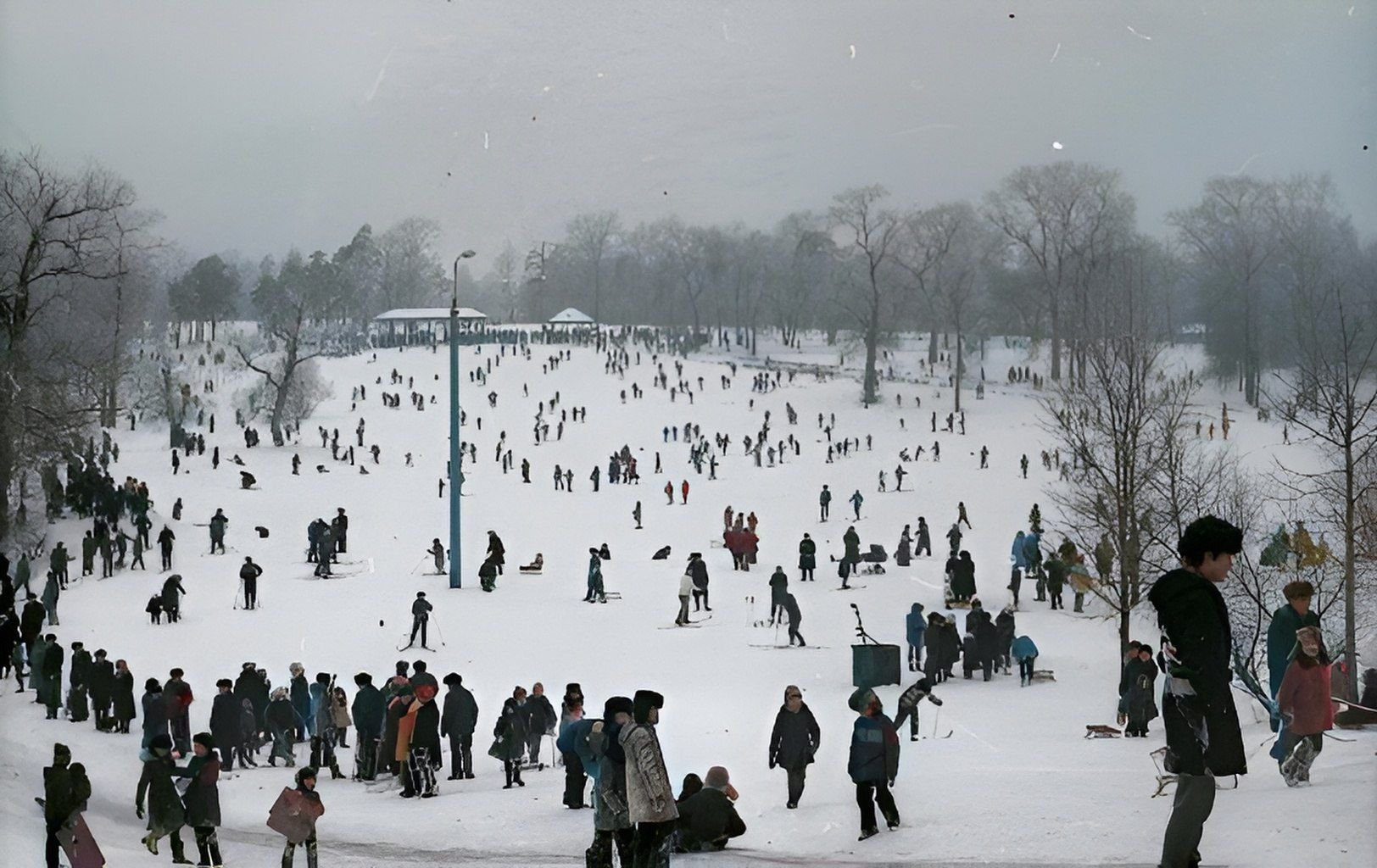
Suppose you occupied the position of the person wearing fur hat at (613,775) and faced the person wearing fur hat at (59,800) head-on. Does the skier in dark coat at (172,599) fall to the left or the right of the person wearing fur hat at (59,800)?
right

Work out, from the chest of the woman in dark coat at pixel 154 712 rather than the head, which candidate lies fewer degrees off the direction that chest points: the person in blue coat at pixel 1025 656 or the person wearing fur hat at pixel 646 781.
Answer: the person in blue coat

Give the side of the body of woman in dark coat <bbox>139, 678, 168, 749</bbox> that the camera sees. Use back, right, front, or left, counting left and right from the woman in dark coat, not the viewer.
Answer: back

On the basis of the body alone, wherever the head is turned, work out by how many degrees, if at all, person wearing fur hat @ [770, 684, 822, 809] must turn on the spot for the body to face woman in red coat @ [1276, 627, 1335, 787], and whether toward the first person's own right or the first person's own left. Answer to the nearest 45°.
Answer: approximately 45° to the first person's own left

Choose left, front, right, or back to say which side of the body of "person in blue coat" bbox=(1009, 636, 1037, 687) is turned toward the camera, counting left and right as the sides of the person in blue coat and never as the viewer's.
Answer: back
